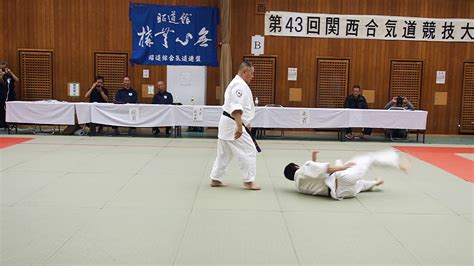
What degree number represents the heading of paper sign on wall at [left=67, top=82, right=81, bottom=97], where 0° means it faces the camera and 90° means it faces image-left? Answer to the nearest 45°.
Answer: approximately 0°

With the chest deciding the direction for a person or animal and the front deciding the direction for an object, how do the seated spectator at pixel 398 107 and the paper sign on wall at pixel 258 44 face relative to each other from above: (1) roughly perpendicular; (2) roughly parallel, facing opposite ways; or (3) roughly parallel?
roughly parallel

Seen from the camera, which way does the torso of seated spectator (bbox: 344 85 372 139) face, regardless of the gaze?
toward the camera

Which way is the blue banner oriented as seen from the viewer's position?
toward the camera

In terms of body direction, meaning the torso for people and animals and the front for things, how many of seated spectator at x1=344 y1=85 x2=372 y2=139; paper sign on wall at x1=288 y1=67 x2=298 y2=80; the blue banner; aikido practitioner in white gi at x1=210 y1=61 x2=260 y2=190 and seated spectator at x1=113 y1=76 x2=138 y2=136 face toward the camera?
4

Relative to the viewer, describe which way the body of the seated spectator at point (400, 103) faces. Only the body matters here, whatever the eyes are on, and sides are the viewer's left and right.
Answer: facing the viewer

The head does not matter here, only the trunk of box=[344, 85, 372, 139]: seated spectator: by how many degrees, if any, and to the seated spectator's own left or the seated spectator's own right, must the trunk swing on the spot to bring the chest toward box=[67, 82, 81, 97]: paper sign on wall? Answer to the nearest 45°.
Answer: approximately 90° to the seated spectator's own right

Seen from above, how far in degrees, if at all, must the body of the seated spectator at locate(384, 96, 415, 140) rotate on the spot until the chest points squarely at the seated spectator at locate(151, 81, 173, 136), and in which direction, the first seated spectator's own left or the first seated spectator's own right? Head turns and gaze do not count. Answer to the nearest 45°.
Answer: approximately 90° to the first seated spectator's own right

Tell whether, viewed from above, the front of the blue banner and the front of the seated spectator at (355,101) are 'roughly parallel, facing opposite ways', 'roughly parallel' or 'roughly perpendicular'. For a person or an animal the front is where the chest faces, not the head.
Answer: roughly parallel

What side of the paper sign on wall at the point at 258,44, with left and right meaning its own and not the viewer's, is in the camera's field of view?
front

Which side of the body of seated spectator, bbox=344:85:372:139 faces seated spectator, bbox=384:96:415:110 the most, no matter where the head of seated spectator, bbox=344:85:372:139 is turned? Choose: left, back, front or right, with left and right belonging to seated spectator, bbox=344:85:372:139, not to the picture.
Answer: left

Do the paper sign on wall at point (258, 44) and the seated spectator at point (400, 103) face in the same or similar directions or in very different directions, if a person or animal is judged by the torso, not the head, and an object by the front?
same or similar directions
